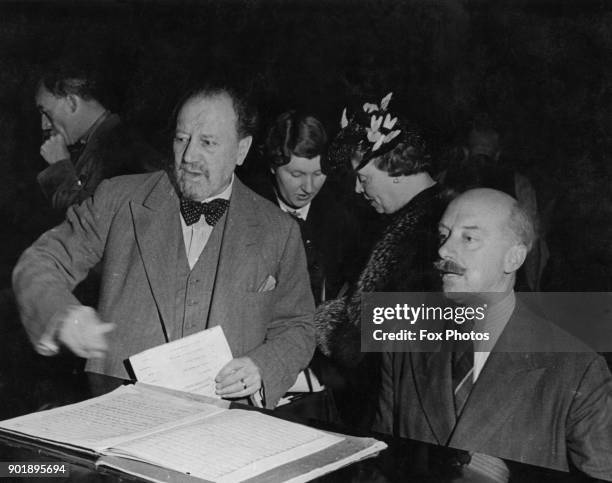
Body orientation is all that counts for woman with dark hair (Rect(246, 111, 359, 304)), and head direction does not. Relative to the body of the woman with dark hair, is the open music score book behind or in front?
in front

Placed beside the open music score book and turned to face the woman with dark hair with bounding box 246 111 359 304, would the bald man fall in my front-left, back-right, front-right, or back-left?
front-right

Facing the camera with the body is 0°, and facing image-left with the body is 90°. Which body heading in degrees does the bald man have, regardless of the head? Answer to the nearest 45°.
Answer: approximately 45°

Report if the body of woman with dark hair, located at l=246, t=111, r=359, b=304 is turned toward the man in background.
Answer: no

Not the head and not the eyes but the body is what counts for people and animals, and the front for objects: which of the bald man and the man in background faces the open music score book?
the bald man

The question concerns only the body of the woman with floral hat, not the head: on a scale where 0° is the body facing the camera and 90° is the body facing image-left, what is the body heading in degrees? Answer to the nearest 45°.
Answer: approximately 90°

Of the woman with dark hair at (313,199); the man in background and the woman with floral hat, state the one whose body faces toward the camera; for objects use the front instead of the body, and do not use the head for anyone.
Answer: the woman with dark hair

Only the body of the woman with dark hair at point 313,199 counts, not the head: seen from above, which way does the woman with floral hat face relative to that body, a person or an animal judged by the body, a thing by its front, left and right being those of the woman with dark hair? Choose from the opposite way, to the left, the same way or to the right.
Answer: to the right

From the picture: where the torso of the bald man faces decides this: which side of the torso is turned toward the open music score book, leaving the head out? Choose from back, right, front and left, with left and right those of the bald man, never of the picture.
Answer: front
